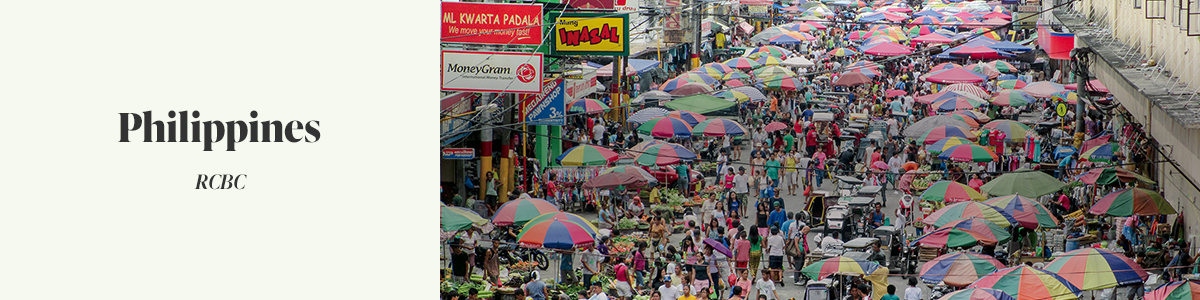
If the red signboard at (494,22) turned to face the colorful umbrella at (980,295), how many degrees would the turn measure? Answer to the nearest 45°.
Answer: approximately 45° to its left

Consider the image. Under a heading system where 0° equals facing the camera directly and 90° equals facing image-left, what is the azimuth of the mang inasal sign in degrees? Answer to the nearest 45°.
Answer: approximately 0°

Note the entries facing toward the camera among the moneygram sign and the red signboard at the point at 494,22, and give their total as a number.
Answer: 2

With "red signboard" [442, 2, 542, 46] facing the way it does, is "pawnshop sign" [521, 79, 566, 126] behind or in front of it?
behind

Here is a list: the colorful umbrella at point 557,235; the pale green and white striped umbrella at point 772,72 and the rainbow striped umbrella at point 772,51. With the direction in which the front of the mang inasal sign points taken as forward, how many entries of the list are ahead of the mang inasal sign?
1
